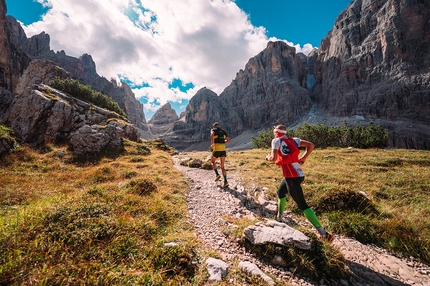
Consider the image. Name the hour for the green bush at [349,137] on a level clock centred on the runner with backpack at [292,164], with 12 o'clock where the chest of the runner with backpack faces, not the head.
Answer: The green bush is roughly at 2 o'clock from the runner with backpack.

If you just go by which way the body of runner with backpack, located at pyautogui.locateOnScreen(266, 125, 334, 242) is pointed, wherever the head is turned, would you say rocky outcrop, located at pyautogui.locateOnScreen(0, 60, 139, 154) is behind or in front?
in front

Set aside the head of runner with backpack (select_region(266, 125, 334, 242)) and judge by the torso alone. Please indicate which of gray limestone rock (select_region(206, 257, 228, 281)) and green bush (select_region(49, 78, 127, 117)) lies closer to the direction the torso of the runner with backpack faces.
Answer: the green bush

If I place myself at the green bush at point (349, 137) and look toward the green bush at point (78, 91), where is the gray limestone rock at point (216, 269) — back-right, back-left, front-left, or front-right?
front-left

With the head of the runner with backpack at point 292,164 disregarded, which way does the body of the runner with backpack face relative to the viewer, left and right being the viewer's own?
facing away from the viewer and to the left of the viewer
